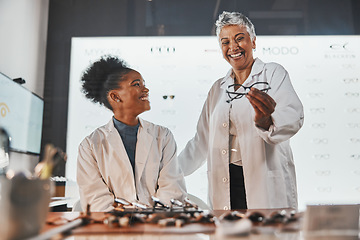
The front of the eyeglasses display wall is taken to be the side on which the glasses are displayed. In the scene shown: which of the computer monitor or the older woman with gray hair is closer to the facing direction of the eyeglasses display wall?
the older woman with gray hair

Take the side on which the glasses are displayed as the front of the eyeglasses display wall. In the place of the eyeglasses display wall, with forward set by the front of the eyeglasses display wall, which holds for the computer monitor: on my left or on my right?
on my right

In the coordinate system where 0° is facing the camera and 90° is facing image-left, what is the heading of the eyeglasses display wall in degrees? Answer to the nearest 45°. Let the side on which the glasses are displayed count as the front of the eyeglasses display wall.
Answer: approximately 0°
